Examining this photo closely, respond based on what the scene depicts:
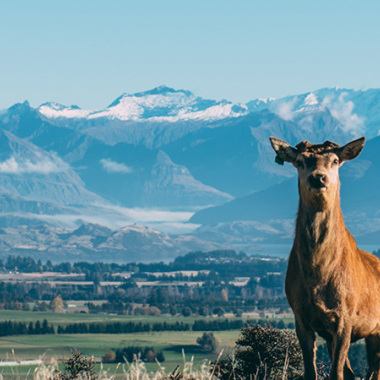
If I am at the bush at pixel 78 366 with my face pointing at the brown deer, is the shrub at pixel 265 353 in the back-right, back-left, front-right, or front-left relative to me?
front-left

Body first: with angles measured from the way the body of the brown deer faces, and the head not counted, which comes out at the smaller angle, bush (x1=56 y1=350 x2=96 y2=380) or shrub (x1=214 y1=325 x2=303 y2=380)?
the bush

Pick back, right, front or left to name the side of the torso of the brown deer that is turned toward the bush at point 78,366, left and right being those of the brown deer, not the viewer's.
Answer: right

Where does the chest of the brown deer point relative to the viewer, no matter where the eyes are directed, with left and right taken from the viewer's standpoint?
facing the viewer and to the left of the viewer

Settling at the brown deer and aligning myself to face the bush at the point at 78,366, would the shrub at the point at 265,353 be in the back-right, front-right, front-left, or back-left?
front-right

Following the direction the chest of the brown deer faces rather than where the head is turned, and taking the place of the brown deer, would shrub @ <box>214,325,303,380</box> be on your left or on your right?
on your right
